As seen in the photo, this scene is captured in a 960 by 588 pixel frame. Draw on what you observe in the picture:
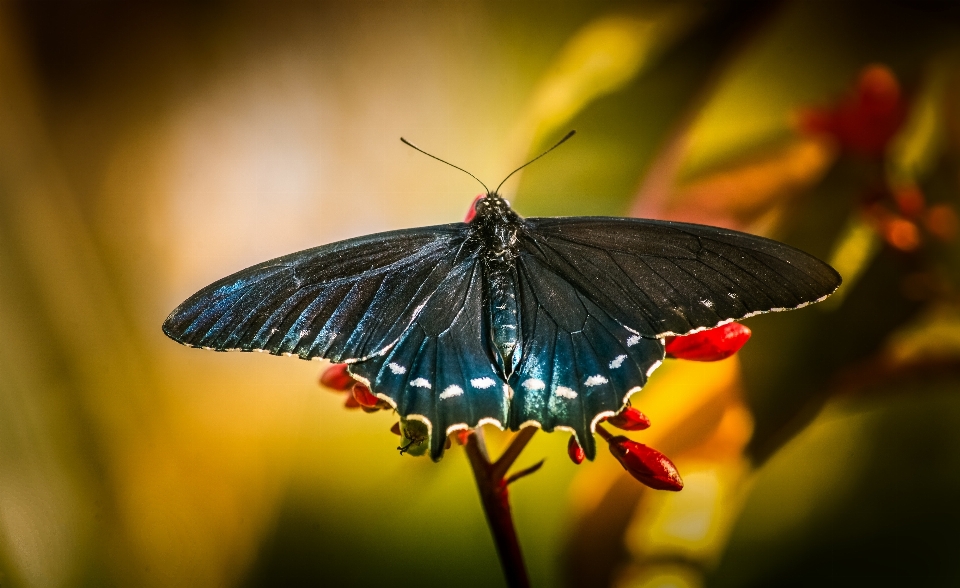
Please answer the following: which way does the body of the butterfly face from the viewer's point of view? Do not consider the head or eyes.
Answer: away from the camera
